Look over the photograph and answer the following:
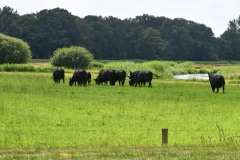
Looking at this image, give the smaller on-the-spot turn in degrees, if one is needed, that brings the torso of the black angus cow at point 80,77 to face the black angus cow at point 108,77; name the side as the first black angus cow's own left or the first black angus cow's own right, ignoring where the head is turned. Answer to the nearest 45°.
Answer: approximately 135° to the first black angus cow's own right

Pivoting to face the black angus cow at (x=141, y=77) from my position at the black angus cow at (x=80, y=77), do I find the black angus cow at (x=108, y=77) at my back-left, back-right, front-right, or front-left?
front-left

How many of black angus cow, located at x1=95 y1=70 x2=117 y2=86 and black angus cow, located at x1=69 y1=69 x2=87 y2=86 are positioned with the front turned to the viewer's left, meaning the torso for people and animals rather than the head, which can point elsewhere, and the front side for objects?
2

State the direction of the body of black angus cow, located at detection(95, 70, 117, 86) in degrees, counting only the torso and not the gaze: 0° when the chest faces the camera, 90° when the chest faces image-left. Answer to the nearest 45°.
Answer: approximately 90°

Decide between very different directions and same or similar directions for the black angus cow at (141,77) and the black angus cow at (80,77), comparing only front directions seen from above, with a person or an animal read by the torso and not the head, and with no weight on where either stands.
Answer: same or similar directions

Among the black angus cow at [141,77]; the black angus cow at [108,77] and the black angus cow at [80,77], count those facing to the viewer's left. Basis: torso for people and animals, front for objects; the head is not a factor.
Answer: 3

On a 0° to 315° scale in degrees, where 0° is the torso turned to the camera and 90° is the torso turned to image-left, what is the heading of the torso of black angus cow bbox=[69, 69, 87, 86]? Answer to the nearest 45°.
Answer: approximately 90°

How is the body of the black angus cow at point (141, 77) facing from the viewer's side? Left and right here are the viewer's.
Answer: facing to the left of the viewer

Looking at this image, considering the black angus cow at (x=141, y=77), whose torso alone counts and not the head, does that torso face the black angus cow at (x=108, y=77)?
yes

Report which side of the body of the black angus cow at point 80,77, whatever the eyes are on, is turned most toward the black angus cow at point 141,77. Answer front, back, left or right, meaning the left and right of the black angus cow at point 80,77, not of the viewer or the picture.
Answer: back

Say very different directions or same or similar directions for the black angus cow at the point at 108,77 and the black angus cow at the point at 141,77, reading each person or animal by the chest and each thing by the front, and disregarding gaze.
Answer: same or similar directions
